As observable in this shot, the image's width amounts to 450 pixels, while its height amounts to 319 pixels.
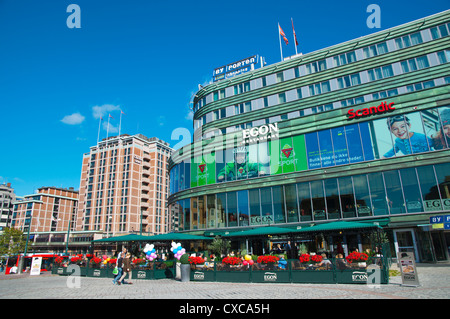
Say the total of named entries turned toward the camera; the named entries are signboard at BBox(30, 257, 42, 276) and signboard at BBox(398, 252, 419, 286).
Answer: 2

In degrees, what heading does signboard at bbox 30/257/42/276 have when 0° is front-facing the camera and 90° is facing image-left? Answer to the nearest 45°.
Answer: approximately 0°

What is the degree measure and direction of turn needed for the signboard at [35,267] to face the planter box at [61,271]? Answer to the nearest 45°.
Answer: approximately 45° to its left

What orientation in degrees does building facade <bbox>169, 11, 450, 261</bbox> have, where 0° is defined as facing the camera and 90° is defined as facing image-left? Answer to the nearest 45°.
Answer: approximately 45°

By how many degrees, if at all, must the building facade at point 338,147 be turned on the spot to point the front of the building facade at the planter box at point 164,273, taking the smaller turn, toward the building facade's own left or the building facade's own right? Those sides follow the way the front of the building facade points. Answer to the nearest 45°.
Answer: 0° — it already faces it

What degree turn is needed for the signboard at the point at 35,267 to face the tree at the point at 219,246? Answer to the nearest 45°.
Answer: approximately 45° to its left

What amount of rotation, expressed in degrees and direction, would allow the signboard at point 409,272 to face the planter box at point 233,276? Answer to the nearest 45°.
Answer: approximately 90° to its right

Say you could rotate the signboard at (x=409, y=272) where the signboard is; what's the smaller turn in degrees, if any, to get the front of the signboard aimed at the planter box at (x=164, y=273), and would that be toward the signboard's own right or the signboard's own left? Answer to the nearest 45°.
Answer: approximately 90° to the signboard's own right

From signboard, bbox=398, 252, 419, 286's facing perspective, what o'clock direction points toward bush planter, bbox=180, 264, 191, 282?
The bush planter is roughly at 3 o'clock from the signboard.

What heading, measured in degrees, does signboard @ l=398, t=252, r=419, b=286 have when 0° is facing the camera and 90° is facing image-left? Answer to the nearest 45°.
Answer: approximately 0°

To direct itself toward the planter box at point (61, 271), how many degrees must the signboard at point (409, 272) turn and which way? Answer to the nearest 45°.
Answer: approximately 90° to its right

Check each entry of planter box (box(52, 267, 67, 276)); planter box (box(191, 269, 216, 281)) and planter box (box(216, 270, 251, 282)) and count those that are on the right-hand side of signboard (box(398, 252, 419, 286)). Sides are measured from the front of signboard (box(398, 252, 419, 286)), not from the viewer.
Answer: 3

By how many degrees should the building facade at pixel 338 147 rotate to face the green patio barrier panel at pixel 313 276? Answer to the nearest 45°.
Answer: approximately 45° to its left
